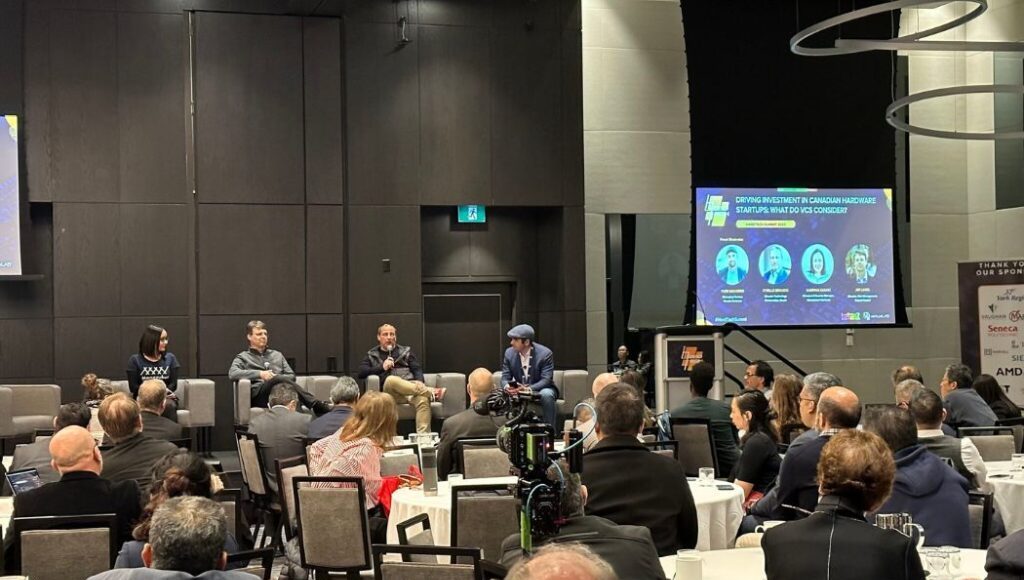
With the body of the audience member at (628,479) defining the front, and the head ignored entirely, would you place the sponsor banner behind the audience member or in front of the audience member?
in front

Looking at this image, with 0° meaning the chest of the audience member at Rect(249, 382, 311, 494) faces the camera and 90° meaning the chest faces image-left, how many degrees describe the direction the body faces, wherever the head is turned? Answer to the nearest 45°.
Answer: approximately 180°

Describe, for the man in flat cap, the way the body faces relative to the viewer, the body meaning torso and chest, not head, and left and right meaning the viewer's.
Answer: facing the viewer and to the left of the viewer

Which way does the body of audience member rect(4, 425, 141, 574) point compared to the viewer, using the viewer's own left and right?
facing away from the viewer

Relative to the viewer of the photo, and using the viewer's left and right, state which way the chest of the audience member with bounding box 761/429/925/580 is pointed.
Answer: facing away from the viewer

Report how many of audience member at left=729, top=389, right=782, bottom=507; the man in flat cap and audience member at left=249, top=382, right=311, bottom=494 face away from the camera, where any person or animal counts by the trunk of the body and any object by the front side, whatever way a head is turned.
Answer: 1

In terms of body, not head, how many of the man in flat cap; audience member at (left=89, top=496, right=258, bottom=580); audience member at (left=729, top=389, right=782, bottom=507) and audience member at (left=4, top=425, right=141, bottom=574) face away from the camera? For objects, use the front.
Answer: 2

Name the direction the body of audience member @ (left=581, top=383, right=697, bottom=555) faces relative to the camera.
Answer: away from the camera

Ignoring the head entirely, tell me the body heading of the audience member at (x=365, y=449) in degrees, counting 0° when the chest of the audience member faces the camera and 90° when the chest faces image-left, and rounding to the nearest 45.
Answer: approximately 225°

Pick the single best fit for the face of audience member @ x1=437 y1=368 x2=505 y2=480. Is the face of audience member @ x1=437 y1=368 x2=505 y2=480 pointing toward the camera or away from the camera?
away from the camera

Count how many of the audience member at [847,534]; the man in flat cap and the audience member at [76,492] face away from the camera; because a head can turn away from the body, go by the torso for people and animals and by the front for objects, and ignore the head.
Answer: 2

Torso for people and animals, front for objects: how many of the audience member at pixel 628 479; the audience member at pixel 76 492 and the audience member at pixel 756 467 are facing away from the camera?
2

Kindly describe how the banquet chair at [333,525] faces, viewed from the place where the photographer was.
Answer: facing away from the viewer

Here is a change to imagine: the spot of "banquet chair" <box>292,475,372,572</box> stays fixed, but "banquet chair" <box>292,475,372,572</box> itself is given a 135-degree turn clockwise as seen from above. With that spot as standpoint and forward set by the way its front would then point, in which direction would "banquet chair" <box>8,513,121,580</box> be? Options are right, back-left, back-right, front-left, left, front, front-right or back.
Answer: right
